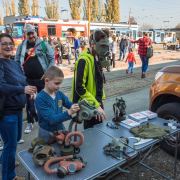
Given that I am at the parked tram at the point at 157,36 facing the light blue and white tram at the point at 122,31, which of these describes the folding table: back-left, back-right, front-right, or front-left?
front-left

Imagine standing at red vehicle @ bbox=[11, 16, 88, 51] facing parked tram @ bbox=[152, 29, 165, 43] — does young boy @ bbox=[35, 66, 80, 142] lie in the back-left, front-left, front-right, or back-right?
back-right

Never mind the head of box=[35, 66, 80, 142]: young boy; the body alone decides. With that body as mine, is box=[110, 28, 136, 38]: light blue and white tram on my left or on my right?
on my left

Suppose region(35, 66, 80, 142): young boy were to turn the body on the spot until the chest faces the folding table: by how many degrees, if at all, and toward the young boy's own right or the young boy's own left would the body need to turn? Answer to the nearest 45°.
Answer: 0° — they already face it

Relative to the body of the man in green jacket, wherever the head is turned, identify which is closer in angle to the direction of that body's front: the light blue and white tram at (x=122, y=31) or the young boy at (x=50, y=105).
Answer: the young boy

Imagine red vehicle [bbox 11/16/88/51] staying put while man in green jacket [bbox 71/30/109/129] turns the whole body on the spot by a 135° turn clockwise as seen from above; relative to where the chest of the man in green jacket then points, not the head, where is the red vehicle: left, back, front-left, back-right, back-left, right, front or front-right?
right

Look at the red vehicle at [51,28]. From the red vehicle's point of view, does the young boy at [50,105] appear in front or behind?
in front

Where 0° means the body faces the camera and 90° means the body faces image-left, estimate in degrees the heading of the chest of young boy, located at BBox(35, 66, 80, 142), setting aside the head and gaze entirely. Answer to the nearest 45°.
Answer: approximately 315°

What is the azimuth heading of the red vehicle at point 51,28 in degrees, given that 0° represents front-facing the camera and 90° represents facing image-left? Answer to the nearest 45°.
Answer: approximately 45°
